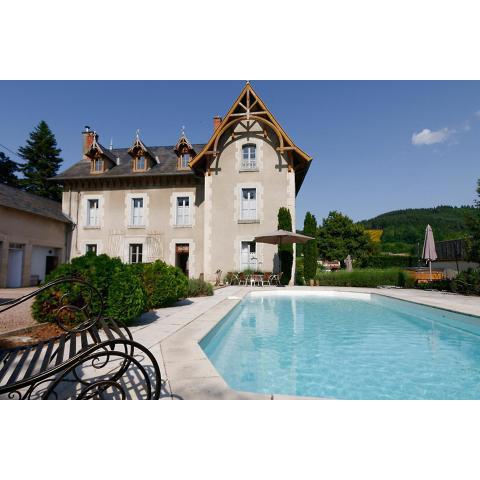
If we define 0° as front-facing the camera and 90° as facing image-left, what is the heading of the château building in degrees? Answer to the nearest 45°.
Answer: approximately 0°

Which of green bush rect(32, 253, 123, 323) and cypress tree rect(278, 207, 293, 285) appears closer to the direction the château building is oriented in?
the green bush

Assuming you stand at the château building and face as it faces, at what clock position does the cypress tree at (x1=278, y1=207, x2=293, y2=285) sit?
The cypress tree is roughly at 10 o'clock from the château building.

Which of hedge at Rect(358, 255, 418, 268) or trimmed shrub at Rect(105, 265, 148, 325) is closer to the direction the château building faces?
the trimmed shrub

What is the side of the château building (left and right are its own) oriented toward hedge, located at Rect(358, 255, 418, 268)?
left

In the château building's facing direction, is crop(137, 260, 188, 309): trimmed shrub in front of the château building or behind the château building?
in front

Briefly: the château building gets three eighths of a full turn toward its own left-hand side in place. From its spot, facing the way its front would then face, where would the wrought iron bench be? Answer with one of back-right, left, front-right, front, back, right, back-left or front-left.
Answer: back-right

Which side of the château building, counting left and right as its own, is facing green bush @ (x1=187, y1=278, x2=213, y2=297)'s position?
front

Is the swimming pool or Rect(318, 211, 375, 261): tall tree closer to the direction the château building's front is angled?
the swimming pool

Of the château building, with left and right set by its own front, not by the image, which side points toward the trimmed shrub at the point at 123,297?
front

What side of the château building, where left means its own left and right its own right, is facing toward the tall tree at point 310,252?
left

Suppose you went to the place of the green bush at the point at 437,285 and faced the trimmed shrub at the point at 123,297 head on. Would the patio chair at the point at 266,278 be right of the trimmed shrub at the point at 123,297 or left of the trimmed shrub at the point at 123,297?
right

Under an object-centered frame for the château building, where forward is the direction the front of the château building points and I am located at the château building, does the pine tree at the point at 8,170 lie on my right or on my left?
on my right

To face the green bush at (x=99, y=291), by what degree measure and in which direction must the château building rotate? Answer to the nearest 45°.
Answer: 0° — it already faces it
